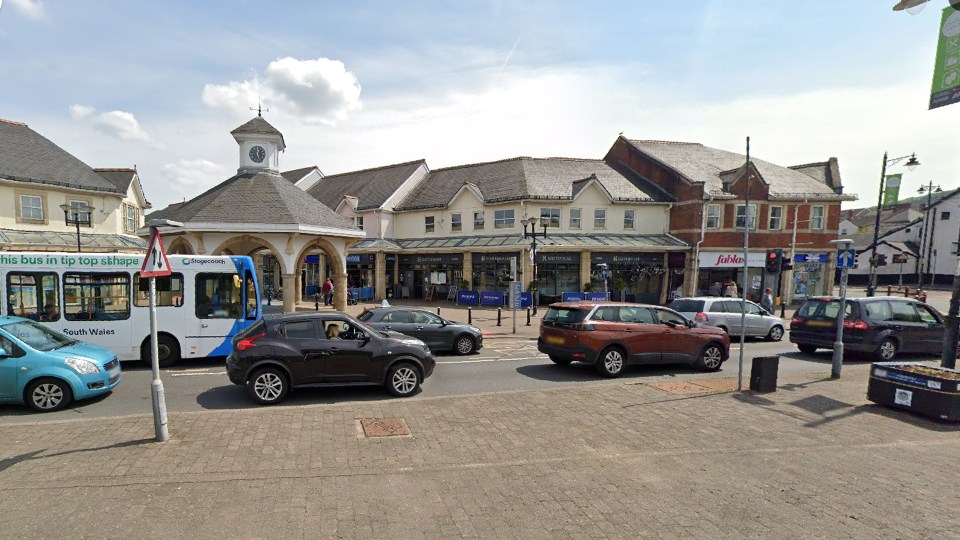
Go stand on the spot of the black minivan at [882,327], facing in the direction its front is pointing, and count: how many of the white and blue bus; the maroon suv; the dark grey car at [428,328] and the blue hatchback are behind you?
4

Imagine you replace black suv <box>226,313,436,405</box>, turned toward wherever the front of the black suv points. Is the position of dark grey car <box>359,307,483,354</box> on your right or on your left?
on your left

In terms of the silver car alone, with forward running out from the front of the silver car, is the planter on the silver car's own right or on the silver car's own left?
on the silver car's own right

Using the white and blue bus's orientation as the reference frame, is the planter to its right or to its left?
on its right

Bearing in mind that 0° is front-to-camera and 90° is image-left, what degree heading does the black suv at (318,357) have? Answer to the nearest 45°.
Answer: approximately 270°

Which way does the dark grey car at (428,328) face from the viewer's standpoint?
to the viewer's right

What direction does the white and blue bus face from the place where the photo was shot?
facing to the right of the viewer

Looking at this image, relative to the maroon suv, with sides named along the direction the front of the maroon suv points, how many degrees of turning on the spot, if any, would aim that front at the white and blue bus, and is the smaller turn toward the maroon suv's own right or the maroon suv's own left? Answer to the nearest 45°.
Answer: approximately 135° to the maroon suv's own left

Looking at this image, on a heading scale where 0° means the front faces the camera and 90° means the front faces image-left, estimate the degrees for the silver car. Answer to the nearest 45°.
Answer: approximately 225°

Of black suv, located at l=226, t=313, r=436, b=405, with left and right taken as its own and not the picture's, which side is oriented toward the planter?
front

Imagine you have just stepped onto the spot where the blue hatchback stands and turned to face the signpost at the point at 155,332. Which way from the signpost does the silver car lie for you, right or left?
left

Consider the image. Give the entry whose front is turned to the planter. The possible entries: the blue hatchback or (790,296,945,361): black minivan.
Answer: the blue hatchback
